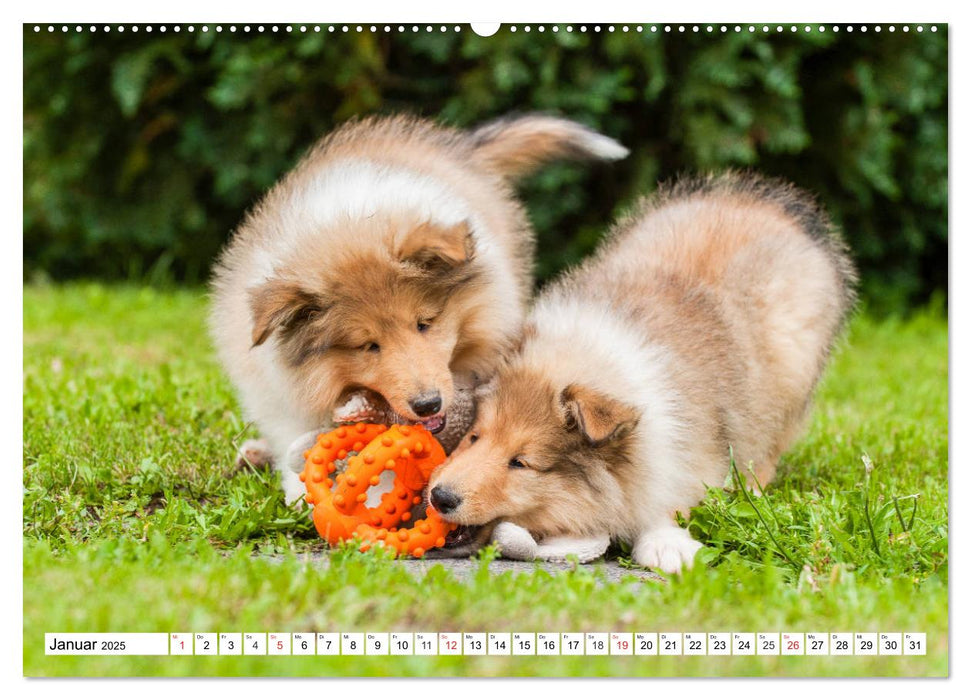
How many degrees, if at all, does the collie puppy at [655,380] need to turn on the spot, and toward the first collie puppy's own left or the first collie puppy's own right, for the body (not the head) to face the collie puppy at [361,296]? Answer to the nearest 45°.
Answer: approximately 45° to the first collie puppy's own right

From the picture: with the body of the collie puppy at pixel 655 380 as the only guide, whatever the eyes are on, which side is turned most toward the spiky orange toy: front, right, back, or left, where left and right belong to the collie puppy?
front

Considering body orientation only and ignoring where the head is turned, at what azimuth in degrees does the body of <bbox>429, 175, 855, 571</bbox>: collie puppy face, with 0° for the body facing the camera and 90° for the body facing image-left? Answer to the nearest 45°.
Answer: approximately 45°
